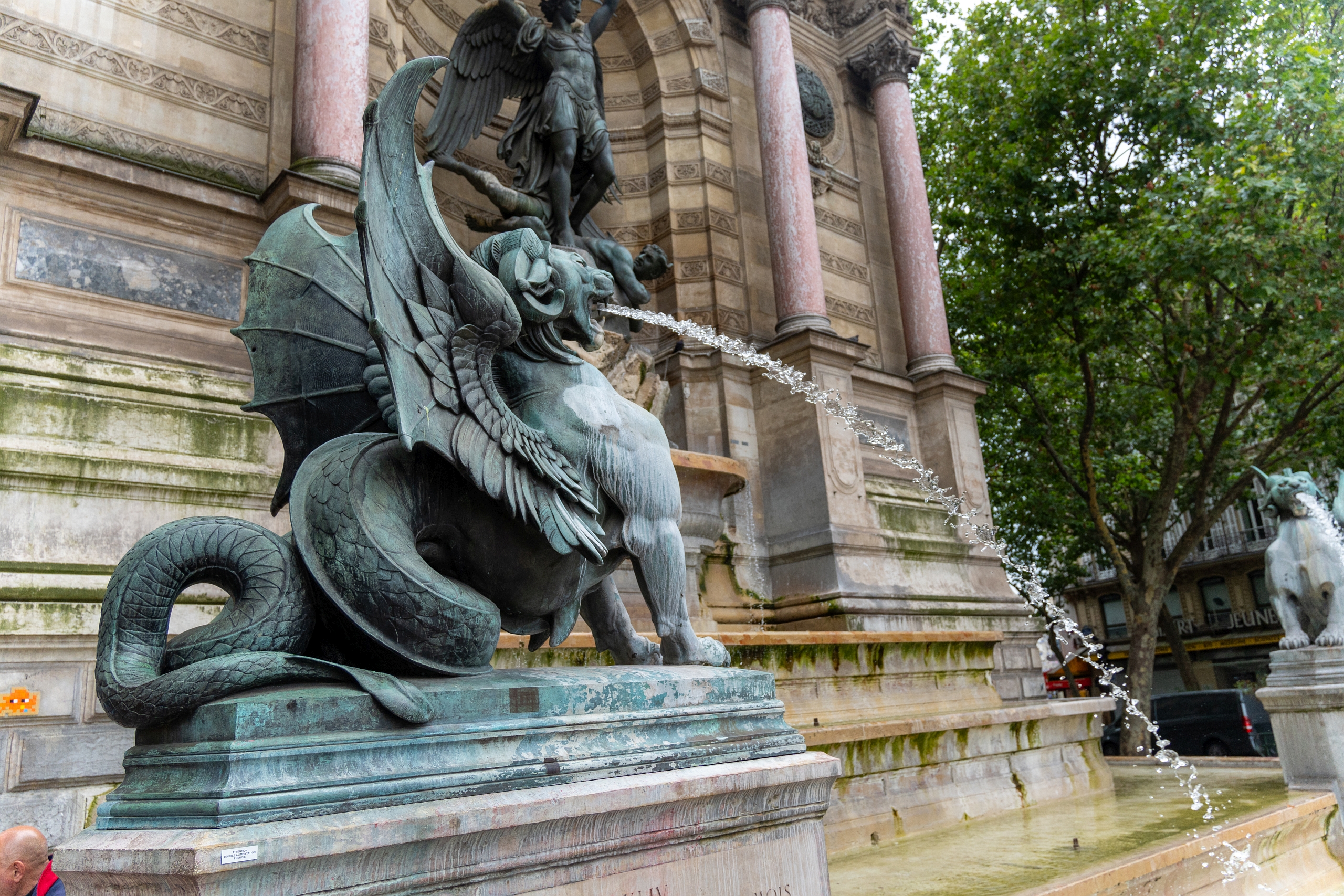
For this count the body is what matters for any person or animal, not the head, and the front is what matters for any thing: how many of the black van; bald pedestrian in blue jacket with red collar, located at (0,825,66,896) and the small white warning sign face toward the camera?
1

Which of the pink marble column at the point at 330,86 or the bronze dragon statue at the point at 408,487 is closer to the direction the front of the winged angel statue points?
the bronze dragon statue

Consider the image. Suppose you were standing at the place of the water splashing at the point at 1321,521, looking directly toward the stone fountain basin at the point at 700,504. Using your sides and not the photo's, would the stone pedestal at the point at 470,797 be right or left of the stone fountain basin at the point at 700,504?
left

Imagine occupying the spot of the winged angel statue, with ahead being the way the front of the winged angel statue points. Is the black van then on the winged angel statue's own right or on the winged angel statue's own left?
on the winged angel statue's own left
